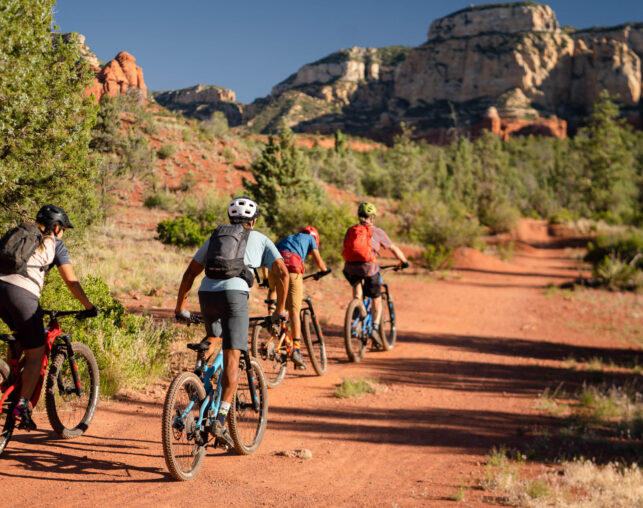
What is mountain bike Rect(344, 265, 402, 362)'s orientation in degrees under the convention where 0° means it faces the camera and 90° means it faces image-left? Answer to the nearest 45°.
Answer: approximately 225°

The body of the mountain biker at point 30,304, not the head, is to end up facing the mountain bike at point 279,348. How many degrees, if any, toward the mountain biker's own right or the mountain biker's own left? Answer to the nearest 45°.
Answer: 0° — they already face it

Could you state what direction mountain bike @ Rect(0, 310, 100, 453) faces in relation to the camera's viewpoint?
facing away from the viewer and to the right of the viewer

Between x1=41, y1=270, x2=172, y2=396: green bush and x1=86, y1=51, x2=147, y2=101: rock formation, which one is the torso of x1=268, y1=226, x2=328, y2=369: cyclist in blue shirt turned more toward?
the rock formation

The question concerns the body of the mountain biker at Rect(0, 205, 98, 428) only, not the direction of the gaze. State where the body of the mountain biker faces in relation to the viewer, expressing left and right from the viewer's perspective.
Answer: facing away from the viewer and to the right of the viewer

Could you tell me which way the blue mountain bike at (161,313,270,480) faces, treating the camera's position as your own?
facing away from the viewer and to the right of the viewer

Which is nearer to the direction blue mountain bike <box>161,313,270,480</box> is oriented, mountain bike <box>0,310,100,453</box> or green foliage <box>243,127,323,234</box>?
the green foliage

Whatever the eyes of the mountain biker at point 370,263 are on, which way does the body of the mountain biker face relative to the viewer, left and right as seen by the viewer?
facing away from the viewer and to the right of the viewer

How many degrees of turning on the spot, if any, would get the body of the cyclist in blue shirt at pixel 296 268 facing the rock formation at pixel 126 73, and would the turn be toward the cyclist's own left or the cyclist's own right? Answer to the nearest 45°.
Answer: approximately 45° to the cyclist's own left
